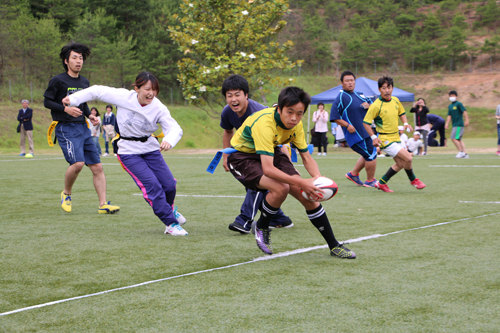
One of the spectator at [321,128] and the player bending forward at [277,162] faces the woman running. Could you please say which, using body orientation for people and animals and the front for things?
the spectator

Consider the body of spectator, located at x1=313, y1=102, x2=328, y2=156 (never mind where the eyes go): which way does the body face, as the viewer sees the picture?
toward the camera

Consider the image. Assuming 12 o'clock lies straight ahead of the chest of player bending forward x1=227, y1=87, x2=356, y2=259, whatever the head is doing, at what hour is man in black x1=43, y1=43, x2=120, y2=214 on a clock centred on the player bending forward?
The man in black is roughly at 6 o'clock from the player bending forward.

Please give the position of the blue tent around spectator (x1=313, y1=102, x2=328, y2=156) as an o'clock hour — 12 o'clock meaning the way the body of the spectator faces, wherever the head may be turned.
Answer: The blue tent is roughly at 7 o'clock from the spectator.

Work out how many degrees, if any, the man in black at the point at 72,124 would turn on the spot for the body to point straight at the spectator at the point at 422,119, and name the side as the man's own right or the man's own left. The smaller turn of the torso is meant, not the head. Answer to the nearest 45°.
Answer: approximately 90° to the man's own left

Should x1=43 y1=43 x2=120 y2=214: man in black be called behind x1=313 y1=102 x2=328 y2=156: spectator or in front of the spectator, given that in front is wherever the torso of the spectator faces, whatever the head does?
in front

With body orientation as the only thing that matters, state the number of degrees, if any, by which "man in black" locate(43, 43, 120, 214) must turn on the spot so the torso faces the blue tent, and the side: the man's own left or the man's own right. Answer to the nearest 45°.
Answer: approximately 90° to the man's own left

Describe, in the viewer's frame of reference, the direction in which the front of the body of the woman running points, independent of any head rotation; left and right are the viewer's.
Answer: facing the viewer and to the right of the viewer

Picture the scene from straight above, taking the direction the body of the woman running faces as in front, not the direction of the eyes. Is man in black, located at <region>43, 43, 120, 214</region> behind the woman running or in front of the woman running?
behind

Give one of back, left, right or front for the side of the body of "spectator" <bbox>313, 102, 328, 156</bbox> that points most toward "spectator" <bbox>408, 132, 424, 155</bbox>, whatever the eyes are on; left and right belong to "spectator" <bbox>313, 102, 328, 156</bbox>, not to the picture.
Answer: left

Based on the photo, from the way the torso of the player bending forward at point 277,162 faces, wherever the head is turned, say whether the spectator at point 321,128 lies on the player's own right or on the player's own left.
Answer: on the player's own left
